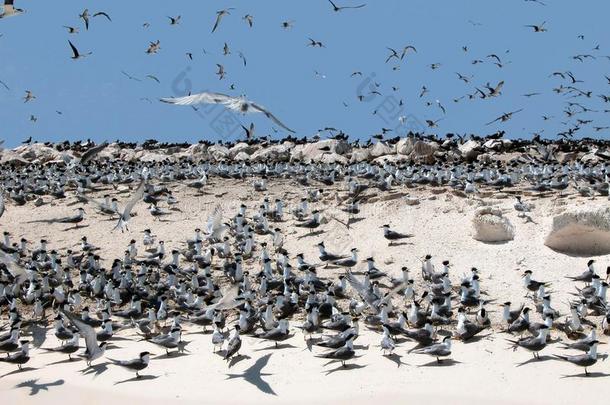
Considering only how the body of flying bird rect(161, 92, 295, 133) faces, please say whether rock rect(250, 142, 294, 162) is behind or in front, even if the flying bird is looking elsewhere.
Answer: behind

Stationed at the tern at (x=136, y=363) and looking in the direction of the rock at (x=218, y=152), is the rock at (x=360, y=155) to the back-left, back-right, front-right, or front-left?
front-right

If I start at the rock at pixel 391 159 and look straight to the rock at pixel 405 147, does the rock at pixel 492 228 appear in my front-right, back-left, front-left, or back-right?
back-right

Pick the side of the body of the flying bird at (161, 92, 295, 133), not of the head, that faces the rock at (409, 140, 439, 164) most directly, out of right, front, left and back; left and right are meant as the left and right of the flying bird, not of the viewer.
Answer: back

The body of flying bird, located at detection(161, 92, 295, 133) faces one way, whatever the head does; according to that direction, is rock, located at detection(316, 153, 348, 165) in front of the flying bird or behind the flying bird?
behind

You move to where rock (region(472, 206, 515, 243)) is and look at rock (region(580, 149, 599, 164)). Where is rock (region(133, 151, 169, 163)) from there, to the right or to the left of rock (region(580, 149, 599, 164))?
left
